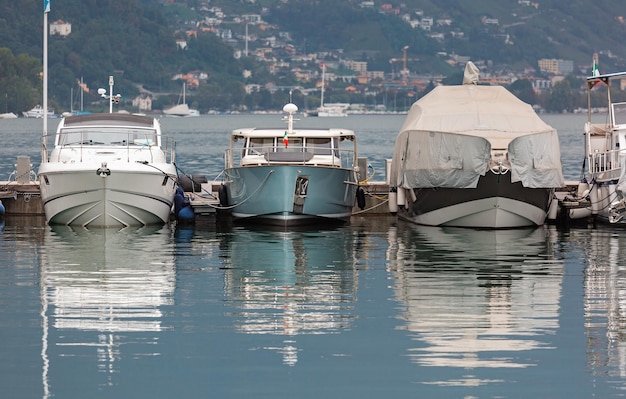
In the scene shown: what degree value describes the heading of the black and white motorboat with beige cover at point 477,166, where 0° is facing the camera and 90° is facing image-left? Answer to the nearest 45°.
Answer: approximately 0°

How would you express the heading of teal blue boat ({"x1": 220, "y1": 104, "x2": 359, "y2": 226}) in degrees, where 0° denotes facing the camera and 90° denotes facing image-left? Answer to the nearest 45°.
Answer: approximately 0°

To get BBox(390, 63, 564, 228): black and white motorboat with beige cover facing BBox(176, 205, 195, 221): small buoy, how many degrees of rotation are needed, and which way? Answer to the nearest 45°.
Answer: approximately 90° to its right

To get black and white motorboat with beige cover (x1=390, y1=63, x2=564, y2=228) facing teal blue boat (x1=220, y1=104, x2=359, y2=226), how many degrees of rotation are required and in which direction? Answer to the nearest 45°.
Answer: approximately 90° to its right

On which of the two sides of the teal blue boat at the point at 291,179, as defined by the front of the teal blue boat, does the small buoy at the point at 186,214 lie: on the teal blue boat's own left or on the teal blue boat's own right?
on the teal blue boat's own right
